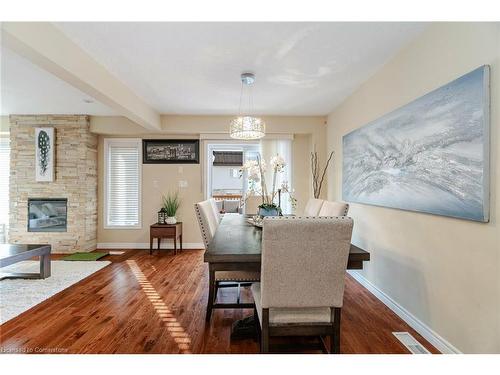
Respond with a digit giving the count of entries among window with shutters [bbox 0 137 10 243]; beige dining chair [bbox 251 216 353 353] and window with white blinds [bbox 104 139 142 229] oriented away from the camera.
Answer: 1

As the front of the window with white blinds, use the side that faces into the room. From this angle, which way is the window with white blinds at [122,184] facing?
toward the camera

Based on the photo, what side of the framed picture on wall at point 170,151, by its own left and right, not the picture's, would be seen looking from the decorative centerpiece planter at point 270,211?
front

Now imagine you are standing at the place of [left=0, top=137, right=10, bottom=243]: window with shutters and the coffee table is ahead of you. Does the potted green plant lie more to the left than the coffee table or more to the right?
left

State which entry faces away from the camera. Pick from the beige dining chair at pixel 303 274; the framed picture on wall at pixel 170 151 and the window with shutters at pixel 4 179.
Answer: the beige dining chair

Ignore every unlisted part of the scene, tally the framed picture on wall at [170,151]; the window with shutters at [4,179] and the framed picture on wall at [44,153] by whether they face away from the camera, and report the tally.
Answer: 0

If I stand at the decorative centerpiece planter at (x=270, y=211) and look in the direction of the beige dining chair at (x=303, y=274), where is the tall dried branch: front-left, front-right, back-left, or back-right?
back-left

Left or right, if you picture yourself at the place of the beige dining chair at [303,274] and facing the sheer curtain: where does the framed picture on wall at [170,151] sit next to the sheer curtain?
left

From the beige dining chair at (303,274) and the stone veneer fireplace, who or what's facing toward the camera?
the stone veneer fireplace

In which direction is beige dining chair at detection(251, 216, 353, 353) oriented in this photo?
away from the camera

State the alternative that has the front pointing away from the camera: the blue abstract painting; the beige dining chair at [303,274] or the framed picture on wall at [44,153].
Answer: the beige dining chair

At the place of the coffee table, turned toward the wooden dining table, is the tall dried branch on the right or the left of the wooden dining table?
left

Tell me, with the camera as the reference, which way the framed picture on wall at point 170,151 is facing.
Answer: facing the viewer

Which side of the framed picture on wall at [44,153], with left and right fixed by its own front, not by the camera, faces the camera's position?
front

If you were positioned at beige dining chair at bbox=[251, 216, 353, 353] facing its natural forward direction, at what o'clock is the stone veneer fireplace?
The stone veneer fireplace is roughly at 10 o'clock from the beige dining chair.

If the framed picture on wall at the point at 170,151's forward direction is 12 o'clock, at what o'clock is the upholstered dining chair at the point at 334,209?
The upholstered dining chair is roughly at 11 o'clock from the framed picture on wall.

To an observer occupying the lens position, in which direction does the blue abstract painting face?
facing the viewer and to the left of the viewer
